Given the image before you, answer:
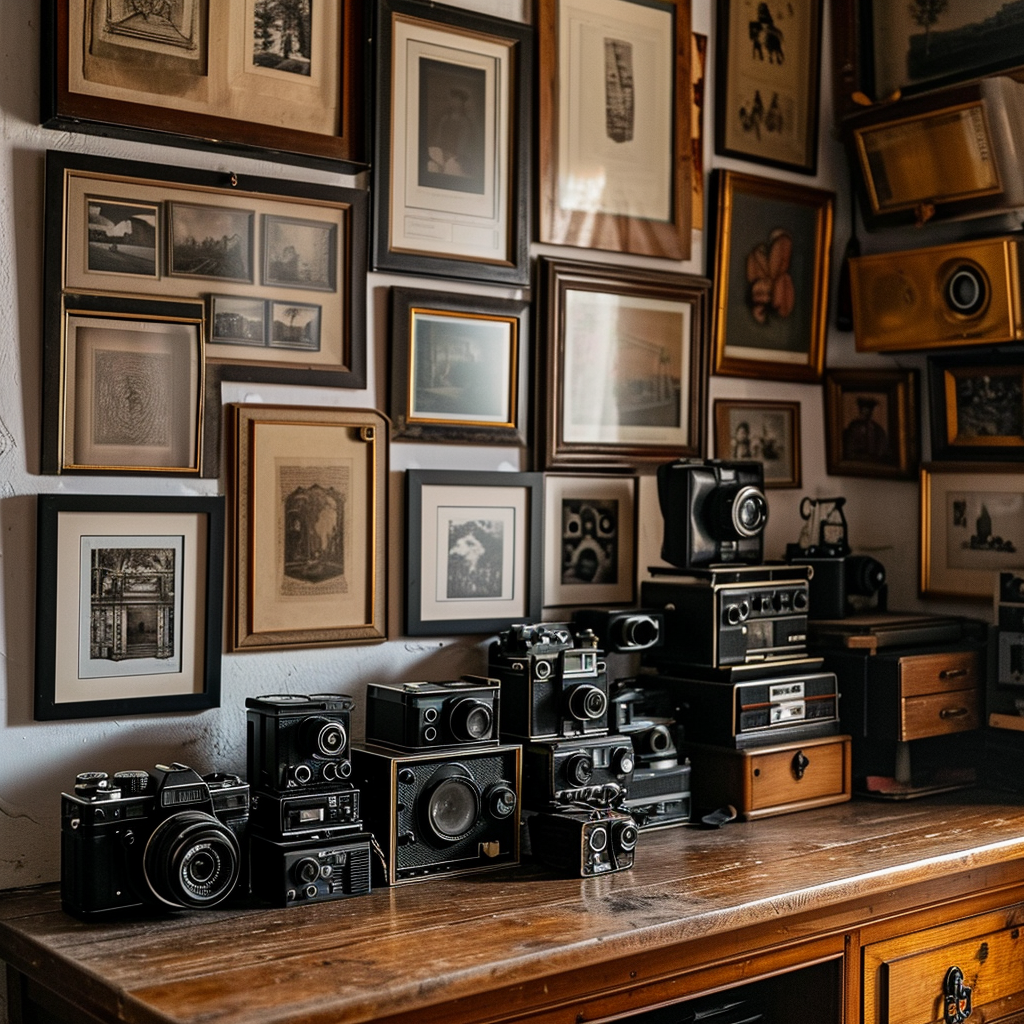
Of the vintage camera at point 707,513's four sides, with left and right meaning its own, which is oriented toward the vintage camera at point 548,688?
right

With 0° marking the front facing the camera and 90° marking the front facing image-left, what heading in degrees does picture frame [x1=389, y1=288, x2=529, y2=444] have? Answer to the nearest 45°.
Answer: approximately 315°

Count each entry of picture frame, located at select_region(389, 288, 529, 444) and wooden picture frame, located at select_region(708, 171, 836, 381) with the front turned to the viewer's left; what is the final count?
0

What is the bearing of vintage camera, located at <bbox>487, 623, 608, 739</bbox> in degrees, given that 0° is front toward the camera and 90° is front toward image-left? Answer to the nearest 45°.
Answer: approximately 315°

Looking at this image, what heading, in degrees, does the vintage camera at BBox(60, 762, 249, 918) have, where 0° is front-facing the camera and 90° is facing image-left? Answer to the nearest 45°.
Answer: approximately 315°
